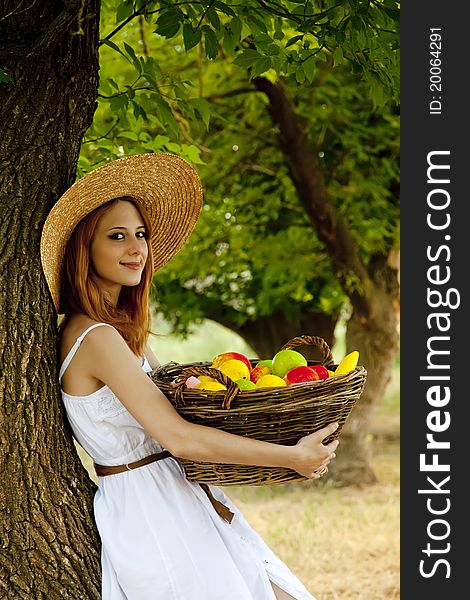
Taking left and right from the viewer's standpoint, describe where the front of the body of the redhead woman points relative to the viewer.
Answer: facing to the right of the viewer
